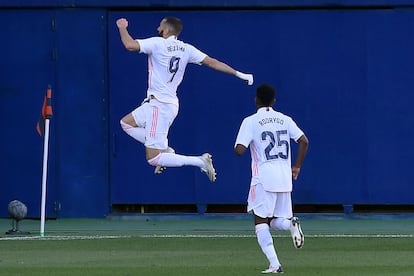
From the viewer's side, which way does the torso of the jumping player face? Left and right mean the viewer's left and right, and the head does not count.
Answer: facing away from the viewer and to the left of the viewer

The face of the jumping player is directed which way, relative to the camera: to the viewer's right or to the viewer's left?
to the viewer's left
